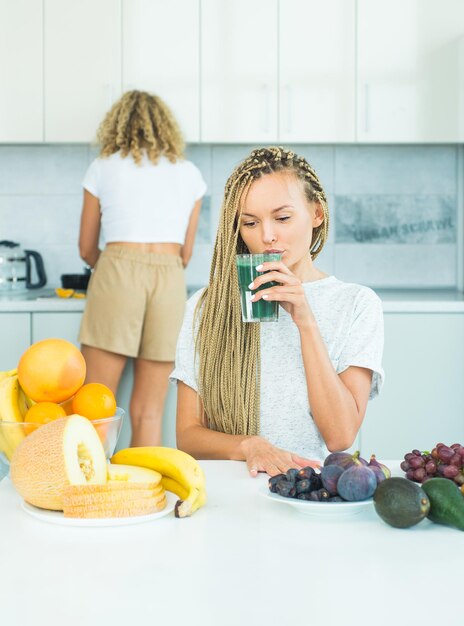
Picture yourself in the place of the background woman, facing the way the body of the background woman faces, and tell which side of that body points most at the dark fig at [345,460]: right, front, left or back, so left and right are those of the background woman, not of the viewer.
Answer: back

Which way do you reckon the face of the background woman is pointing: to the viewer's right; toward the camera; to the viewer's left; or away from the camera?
away from the camera

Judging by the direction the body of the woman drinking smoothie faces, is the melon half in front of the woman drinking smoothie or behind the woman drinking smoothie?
in front

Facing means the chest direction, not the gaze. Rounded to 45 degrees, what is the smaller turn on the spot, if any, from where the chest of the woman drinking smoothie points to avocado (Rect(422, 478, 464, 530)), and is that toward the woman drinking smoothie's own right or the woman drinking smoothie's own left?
0° — they already face it

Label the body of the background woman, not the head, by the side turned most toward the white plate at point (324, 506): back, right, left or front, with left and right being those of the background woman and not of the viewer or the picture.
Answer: back

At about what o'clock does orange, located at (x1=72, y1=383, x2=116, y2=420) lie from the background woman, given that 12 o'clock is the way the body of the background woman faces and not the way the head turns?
The orange is roughly at 6 o'clock from the background woman.

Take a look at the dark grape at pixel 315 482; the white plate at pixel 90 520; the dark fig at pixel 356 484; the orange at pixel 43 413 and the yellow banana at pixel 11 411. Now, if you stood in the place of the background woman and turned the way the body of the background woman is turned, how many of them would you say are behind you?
5

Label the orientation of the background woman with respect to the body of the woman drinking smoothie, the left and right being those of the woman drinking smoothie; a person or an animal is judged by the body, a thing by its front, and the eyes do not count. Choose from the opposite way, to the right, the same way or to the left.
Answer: the opposite way

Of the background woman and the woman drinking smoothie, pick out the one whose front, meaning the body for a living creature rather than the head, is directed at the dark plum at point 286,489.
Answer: the woman drinking smoothie

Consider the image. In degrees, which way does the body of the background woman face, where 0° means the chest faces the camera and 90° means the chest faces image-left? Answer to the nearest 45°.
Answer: approximately 180°

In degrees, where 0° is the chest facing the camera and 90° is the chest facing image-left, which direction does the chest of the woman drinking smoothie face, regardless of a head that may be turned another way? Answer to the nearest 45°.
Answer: approximately 0°

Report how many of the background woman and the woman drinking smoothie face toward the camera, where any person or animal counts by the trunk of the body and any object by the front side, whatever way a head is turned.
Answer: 1

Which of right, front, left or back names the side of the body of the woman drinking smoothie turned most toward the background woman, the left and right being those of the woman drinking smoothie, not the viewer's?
back
